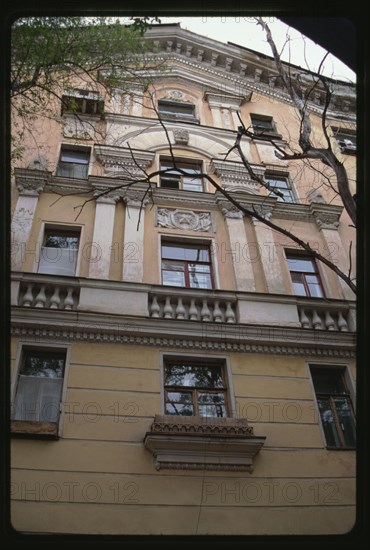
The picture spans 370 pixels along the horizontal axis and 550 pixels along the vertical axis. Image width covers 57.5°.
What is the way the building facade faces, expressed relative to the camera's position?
facing the viewer
